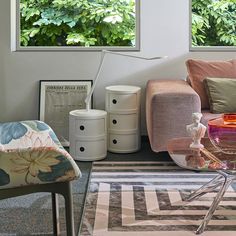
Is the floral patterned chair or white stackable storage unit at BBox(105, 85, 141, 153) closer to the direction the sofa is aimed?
the floral patterned chair

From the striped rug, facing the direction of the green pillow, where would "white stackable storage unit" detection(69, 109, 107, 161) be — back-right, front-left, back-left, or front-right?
front-left

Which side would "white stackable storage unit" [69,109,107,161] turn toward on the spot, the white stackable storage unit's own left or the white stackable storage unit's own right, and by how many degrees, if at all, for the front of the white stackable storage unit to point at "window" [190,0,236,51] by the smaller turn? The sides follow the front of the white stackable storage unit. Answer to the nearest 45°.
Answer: approximately 135° to the white stackable storage unit's own left

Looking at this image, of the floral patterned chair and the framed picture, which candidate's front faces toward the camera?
the framed picture

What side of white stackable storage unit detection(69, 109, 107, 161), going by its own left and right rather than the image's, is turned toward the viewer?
front

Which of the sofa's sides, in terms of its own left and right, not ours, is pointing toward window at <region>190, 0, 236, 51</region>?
back

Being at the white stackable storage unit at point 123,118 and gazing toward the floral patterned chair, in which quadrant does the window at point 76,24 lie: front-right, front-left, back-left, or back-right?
back-right

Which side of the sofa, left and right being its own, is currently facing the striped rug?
front

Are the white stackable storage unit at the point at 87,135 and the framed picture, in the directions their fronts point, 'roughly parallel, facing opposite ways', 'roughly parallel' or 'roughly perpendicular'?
roughly parallel

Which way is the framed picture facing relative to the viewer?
toward the camera

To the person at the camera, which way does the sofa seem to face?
facing the viewer

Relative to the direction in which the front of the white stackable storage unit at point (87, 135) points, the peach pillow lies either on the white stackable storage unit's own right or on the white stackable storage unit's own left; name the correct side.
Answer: on the white stackable storage unit's own left
